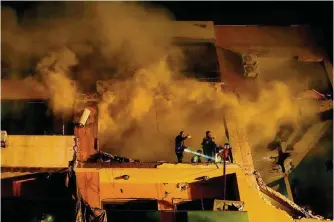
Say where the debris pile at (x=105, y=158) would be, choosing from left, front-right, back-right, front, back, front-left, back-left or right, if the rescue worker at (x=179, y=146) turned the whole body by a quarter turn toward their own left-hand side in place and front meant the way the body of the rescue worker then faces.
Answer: left

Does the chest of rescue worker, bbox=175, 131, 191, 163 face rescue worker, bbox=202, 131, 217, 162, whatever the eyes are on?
yes

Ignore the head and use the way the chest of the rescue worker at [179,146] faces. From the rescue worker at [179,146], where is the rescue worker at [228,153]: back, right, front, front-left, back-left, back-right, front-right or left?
front

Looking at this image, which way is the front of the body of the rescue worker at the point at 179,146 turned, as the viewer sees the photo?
to the viewer's right
